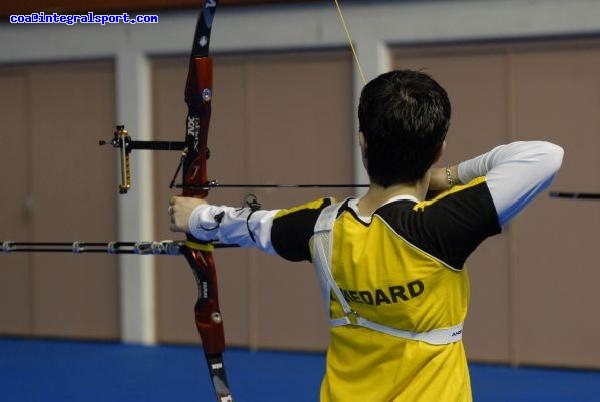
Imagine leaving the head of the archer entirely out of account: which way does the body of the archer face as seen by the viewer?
away from the camera

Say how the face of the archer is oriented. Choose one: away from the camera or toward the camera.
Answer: away from the camera
